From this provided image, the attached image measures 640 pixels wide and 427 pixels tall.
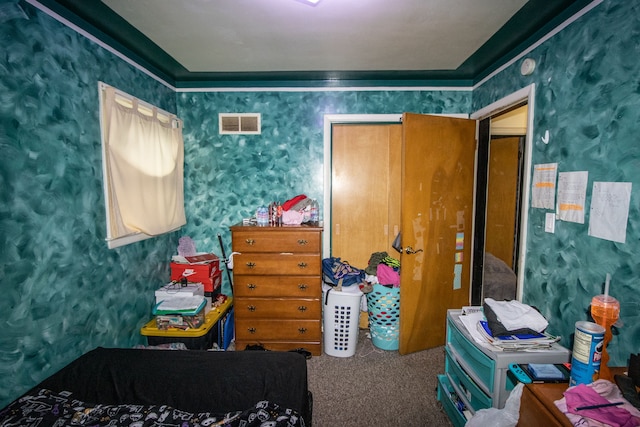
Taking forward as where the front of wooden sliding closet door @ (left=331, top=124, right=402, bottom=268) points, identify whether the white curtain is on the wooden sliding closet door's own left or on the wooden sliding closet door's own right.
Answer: on the wooden sliding closet door's own right

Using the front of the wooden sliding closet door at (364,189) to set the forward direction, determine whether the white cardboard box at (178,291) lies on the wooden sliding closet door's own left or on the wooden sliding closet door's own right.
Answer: on the wooden sliding closet door's own right

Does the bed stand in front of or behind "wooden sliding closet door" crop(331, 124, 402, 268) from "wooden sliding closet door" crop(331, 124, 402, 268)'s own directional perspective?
in front

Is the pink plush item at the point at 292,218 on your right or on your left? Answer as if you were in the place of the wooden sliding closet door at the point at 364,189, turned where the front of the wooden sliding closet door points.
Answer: on your right

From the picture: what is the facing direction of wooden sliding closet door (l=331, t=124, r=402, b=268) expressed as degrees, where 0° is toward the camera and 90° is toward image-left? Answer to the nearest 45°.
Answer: approximately 0°

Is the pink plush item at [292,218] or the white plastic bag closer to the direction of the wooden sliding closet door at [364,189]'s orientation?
the white plastic bag

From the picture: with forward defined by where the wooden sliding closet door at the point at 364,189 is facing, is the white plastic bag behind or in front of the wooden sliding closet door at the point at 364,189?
in front

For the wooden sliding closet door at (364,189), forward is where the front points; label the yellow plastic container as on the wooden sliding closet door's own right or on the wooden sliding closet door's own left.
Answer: on the wooden sliding closet door's own right

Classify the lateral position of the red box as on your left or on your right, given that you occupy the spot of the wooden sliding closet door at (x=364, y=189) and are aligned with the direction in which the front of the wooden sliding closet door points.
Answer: on your right

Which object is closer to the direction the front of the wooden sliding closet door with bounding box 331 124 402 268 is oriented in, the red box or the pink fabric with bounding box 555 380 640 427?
the pink fabric
